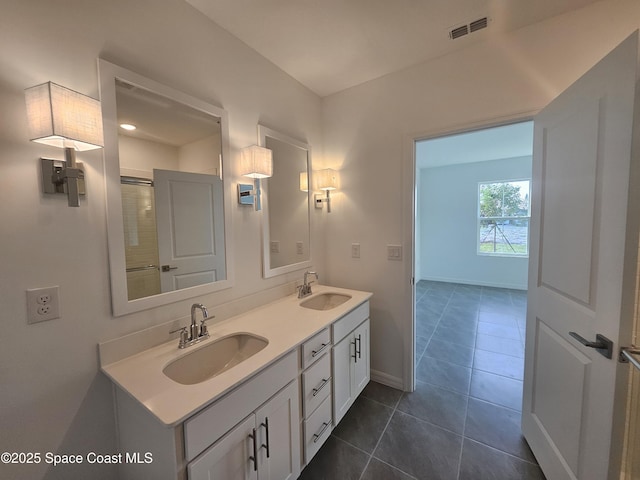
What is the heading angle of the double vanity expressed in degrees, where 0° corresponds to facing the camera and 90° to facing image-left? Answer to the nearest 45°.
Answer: approximately 315°

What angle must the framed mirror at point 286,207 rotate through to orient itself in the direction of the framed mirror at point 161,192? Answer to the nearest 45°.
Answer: approximately 90° to its right

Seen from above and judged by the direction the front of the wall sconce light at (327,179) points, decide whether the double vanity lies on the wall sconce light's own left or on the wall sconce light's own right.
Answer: on the wall sconce light's own right

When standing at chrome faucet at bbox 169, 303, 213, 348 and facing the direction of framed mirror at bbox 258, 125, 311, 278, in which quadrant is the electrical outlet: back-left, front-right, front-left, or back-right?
back-left

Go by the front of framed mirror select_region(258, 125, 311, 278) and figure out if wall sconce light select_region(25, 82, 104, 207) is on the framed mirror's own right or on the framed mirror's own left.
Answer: on the framed mirror's own right

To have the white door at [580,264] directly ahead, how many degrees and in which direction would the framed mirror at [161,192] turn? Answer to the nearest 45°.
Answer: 0° — it already faces it
